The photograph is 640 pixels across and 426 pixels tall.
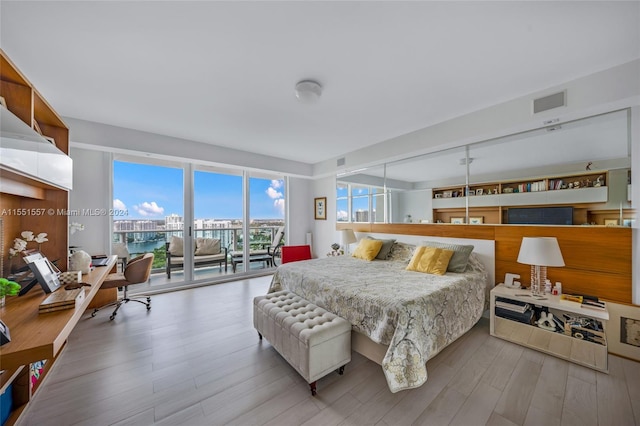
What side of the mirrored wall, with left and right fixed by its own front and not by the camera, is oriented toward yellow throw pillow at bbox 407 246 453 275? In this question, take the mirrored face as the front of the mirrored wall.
front

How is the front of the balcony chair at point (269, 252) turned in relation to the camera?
facing to the left of the viewer

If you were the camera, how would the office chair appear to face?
facing to the left of the viewer

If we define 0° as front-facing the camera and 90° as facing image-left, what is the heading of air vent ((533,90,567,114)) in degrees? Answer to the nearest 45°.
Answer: approximately 45°

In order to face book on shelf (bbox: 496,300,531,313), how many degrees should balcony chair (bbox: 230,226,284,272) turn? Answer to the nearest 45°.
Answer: approximately 135° to its left

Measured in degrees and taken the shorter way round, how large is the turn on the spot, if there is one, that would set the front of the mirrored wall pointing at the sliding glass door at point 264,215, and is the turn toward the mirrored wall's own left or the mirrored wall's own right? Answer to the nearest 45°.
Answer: approximately 45° to the mirrored wall's own right

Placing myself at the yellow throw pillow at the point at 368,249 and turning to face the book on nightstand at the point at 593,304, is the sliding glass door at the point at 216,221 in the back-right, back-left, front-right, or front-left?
back-right
